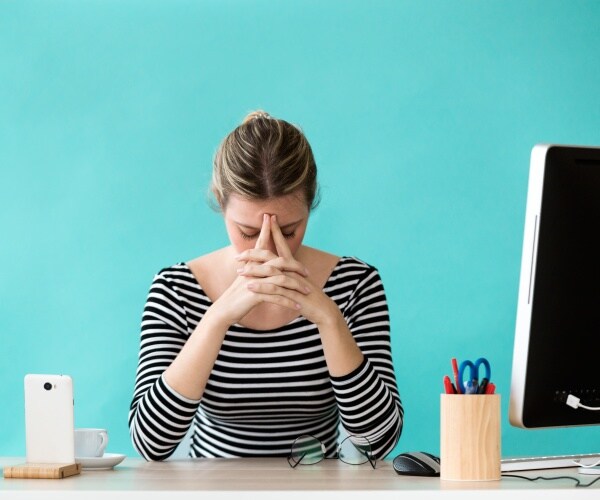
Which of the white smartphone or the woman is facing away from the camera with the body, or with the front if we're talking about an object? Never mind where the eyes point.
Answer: the white smartphone

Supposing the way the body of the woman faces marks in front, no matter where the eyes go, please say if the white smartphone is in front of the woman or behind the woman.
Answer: in front

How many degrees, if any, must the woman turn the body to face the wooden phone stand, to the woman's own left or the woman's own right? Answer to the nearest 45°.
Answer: approximately 45° to the woman's own right

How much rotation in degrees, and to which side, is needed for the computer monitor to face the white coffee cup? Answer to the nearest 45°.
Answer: approximately 45° to its left

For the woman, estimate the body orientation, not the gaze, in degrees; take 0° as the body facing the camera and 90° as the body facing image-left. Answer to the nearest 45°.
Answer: approximately 0°

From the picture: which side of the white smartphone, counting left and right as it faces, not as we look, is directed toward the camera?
back

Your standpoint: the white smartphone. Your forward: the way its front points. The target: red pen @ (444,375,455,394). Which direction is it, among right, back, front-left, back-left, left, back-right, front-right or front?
back-right

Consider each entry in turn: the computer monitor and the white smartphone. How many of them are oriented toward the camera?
0

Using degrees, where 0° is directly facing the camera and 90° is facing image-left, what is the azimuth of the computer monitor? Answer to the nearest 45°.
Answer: approximately 135°
